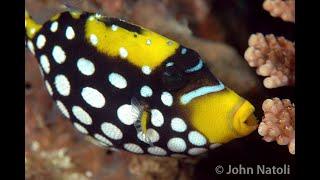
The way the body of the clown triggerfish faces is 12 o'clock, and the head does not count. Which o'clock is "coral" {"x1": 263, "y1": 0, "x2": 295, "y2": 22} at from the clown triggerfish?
The coral is roughly at 12 o'clock from the clown triggerfish.

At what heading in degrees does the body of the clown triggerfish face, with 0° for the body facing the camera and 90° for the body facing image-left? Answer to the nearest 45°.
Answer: approximately 270°

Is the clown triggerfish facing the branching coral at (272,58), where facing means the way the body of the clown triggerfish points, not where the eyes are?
yes

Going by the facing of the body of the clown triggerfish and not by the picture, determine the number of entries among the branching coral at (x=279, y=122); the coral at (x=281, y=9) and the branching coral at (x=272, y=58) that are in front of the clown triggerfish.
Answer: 3

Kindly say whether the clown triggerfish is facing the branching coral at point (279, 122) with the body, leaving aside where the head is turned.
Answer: yes
